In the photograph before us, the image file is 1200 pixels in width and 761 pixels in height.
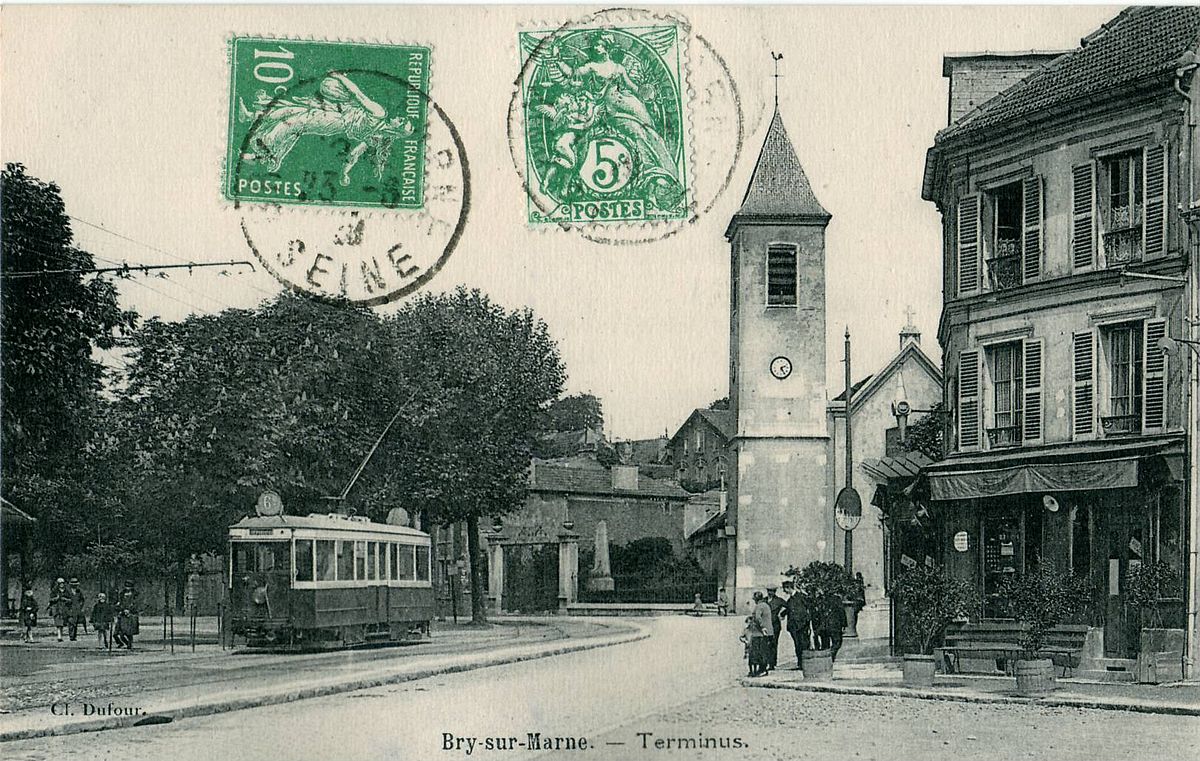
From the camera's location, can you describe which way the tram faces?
facing the viewer and to the left of the viewer

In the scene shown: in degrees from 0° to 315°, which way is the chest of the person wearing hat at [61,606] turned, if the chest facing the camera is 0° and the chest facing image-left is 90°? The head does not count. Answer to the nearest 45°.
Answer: approximately 0°

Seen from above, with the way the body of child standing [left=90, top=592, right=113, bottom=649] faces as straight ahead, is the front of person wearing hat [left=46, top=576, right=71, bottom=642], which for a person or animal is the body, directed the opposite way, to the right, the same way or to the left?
the same way

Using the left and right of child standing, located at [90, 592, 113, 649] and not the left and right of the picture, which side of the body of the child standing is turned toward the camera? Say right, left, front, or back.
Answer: front

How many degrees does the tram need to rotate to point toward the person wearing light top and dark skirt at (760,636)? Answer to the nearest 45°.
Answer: approximately 90° to its left

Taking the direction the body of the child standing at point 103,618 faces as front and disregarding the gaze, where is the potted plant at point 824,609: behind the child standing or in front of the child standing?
in front

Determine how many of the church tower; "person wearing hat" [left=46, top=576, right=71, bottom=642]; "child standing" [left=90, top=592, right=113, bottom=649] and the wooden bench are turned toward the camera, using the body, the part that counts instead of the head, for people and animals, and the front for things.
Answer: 4

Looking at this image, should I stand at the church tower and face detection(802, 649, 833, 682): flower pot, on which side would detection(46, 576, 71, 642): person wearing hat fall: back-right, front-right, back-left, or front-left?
front-right

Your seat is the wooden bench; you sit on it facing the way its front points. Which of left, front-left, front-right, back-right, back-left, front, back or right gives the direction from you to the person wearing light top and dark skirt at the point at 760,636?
right

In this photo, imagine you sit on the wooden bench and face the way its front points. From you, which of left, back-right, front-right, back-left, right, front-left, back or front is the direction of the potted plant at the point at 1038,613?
front

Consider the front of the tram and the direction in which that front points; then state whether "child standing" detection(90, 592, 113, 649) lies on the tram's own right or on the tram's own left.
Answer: on the tram's own right

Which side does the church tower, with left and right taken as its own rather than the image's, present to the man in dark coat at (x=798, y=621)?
front

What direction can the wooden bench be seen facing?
toward the camera

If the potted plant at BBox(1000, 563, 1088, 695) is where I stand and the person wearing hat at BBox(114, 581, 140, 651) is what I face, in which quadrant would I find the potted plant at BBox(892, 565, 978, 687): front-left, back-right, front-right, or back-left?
front-right

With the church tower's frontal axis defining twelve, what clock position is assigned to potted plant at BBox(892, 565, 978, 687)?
The potted plant is roughly at 12 o'clock from the church tower.
